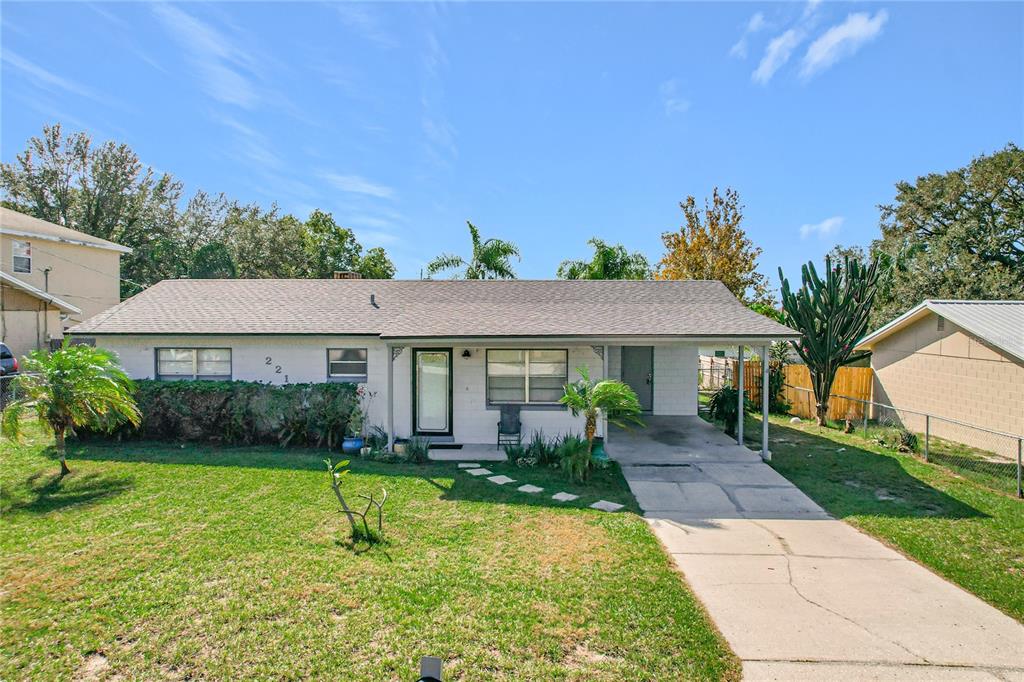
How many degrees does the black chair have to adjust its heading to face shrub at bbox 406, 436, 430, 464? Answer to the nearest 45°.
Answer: approximately 45° to its right

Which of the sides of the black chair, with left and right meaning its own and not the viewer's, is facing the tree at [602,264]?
back

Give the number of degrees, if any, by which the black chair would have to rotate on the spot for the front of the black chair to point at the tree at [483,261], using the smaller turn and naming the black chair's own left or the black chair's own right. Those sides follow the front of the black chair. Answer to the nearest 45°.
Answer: approximately 180°

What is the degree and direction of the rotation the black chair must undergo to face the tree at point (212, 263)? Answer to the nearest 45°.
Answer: approximately 135° to its right

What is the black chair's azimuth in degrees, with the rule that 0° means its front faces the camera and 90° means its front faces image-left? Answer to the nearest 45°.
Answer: approximately 0°

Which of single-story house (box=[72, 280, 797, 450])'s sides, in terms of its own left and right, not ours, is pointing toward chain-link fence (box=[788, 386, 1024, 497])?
left

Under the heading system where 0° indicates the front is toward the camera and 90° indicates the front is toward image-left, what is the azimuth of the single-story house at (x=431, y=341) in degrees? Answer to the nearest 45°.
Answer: approximately 0°
